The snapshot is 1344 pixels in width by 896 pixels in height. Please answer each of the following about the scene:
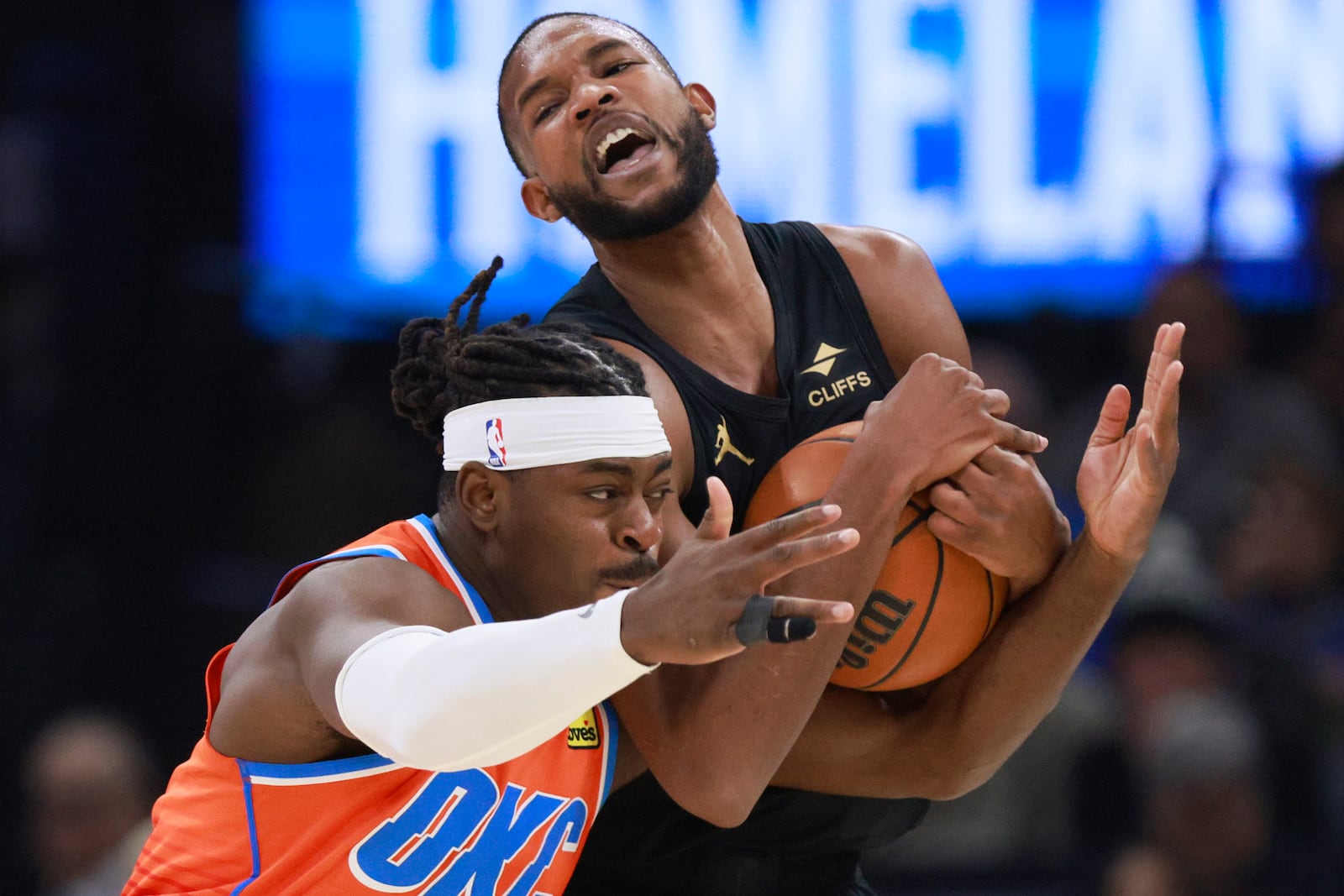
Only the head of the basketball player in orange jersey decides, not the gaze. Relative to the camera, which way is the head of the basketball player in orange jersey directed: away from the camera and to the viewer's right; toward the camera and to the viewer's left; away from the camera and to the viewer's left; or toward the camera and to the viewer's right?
toward the camera and to the viewer's right

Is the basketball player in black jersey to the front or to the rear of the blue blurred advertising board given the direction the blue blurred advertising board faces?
to the front

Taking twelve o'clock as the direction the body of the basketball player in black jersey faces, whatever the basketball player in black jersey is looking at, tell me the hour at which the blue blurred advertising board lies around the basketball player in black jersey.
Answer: The blue blurred advertising board is roughly at 6 o'clock from the basketball player in black jersey.

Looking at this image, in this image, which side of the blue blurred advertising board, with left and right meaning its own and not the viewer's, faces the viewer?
front

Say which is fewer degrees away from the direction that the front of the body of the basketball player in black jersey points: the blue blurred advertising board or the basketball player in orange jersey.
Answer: the basketball player in orange jersey

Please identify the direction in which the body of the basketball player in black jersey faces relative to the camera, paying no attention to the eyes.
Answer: toward the camera

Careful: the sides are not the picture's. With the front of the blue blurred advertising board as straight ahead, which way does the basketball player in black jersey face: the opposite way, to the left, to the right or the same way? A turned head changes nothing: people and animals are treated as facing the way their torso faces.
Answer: the same way

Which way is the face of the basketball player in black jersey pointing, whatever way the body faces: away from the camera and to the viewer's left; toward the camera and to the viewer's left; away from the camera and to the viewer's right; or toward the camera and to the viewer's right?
toward the camera and to the viewer's left

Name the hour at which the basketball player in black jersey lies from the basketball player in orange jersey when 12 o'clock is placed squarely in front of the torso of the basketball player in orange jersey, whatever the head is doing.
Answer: The basketball player in black jersey is roughly at 9 o'clock from the basketball player in orange jersey.

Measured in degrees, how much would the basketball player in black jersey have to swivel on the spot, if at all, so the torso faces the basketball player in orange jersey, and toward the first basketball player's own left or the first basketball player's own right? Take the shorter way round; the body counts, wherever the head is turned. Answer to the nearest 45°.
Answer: approximately 45° to the first basketball player's own right

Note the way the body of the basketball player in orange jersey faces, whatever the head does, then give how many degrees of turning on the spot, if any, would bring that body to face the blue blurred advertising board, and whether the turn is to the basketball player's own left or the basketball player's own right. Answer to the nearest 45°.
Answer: approximately 135° to the basketball player's own left

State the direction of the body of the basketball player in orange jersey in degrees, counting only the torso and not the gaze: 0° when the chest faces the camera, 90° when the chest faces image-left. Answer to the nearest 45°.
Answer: approximately 315°

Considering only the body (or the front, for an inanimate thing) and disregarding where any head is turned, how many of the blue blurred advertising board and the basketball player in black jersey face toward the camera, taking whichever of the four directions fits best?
2

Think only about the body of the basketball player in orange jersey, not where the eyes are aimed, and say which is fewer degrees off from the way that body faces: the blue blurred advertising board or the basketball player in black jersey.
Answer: the basketball player in black jersey

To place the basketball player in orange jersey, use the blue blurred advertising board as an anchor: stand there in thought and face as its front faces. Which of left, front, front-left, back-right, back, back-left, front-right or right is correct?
front
